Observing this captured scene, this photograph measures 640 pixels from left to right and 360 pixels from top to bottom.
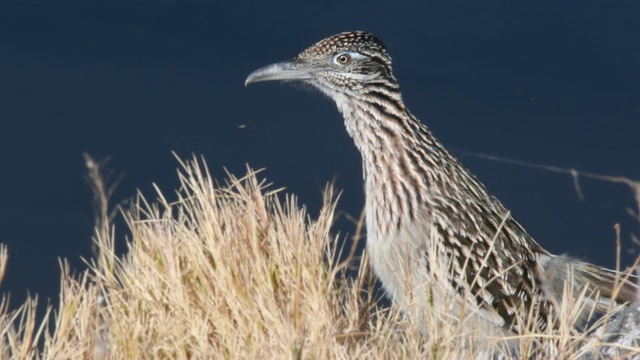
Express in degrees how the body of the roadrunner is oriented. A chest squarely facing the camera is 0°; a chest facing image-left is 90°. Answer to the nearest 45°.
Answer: approximately 90°
